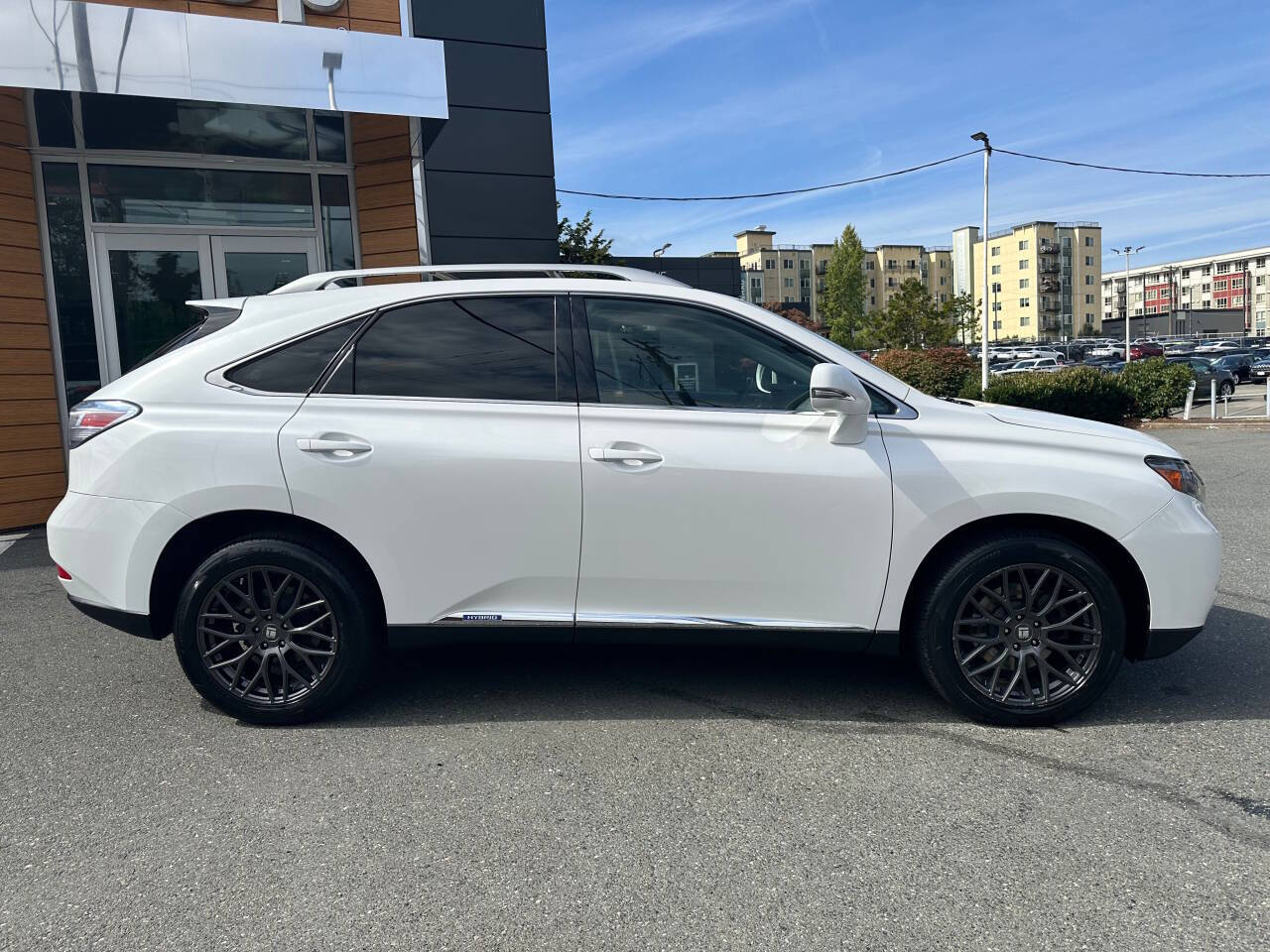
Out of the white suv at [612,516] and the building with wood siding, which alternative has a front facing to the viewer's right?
the white suv

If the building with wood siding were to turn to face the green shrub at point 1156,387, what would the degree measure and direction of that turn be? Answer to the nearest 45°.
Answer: approximately 90° to its left

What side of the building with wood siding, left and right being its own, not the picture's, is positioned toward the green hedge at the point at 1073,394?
left

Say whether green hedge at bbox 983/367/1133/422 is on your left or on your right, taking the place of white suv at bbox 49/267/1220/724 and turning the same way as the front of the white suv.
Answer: on your left

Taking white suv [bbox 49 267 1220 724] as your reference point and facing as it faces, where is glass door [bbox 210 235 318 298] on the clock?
The glass door is roughly at 8 o'clock from the white suv.

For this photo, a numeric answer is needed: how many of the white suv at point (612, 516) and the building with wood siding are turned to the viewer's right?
1

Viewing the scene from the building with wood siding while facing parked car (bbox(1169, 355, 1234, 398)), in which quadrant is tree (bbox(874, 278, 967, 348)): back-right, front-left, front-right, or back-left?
front-left

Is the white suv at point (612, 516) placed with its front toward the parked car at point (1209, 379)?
no

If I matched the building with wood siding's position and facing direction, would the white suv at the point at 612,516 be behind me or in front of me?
in front

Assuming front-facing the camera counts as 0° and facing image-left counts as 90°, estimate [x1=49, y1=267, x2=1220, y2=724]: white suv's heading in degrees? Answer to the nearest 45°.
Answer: approximately 270°

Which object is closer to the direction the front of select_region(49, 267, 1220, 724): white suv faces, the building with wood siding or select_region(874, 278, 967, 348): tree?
the tree

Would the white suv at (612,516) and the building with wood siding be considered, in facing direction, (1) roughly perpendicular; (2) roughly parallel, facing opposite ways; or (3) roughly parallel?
roughly perpendicular

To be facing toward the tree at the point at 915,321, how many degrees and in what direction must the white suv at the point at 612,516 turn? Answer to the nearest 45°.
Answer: approximately 90° to its left

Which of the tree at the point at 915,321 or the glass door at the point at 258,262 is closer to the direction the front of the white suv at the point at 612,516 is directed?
the tree

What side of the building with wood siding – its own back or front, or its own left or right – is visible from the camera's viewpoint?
front

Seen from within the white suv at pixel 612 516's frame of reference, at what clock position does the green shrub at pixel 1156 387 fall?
The green shrub is roughly at 10 o'clock from the white suv.
